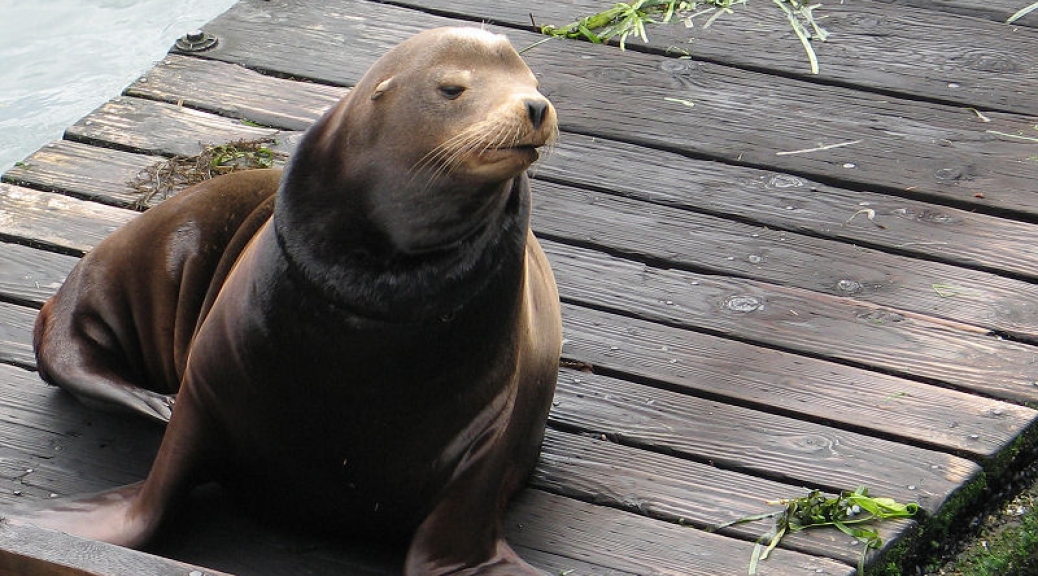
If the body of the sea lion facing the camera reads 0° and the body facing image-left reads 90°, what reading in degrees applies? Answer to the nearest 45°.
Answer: approximately 315°
